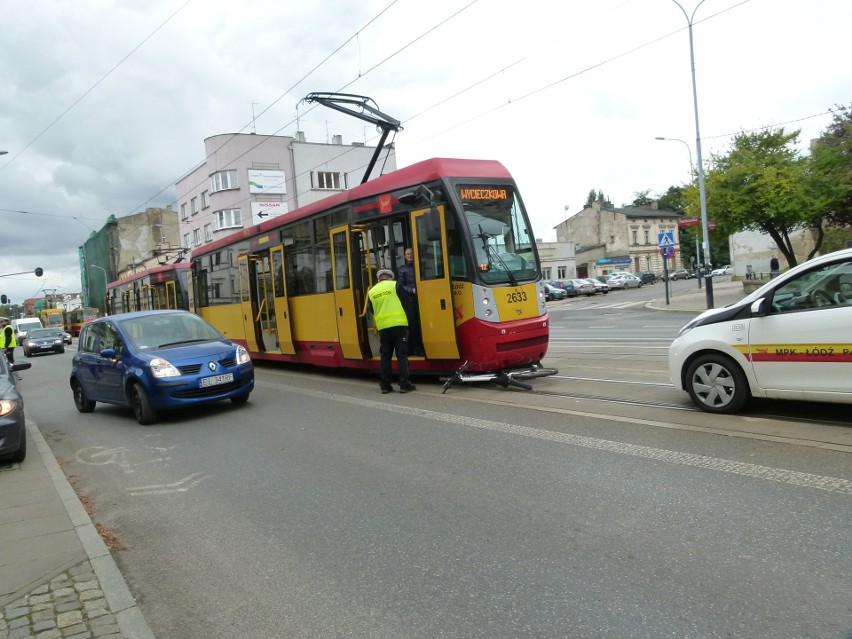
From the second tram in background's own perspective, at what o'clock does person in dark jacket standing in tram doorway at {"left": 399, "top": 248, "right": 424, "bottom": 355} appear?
The person in dark jacket standing in tram doorway is roughly at 1 o'clock from the second tram in background.

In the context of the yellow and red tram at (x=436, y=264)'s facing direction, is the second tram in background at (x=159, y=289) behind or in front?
behind

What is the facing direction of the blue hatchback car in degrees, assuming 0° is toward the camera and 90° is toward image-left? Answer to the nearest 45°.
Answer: approximately 315°

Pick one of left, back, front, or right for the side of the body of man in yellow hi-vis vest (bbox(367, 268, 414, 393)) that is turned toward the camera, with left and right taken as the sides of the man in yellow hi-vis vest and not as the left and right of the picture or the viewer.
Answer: back

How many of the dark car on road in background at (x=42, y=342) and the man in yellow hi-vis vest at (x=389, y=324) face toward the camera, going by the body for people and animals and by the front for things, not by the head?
1

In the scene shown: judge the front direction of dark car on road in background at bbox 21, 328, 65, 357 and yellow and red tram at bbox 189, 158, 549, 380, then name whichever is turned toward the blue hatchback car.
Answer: the dark car on road in background

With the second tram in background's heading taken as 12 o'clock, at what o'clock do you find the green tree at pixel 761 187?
The green tree is roughly at 11 o'clock from the second tram in background.

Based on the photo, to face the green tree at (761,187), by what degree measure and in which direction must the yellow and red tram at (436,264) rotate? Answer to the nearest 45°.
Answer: approximately 90° to its left

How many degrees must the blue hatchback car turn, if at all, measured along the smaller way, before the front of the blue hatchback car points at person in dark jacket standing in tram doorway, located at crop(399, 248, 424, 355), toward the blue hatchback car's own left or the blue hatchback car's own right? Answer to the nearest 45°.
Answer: approximately 45° to the blue hatchback car's own left

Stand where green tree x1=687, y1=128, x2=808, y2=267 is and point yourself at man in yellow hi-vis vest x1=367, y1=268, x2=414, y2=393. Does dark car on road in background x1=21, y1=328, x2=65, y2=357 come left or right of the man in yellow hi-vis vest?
right

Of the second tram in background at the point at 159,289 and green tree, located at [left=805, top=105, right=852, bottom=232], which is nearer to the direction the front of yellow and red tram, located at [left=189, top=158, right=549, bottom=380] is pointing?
the green tree

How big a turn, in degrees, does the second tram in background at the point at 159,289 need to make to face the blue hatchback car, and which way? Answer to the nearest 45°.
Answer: approximately 45° to its right
